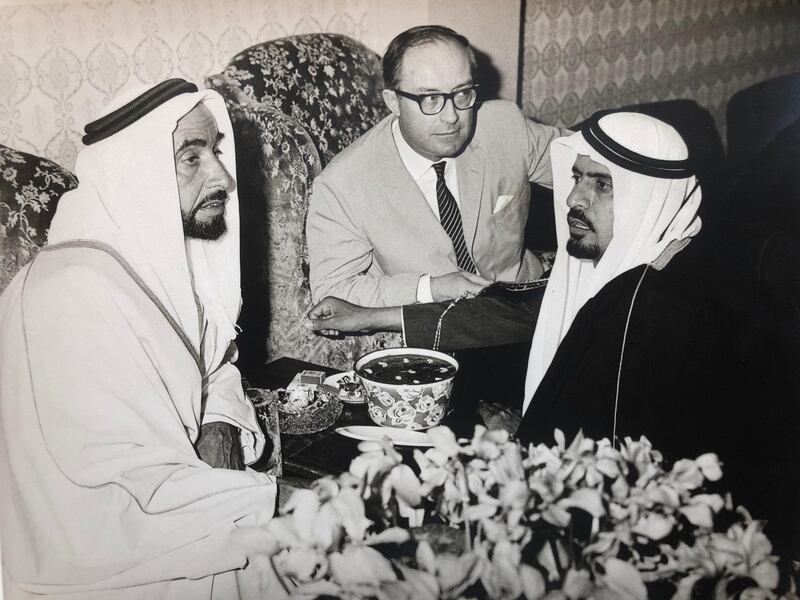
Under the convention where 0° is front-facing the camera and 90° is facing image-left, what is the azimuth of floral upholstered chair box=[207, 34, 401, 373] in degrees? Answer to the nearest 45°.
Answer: approximately 315°

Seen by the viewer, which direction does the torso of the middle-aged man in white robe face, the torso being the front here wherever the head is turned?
to the viewer's right
